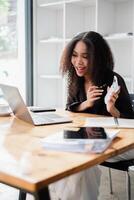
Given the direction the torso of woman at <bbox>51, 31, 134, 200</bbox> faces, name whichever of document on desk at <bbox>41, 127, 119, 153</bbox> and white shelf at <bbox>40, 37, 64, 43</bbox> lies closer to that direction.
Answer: the document on desk

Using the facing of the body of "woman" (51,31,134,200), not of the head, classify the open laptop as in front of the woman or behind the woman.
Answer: in front

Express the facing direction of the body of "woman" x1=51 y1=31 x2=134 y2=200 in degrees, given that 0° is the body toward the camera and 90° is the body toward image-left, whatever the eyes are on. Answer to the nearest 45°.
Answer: approximately 45°

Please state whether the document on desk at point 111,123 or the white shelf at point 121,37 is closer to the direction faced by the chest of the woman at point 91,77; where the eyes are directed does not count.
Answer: the document on desk

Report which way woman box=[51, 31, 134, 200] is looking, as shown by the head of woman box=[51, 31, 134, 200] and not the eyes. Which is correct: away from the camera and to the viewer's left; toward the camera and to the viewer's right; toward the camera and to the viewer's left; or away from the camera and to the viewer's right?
toward the camera and to the viewer's left

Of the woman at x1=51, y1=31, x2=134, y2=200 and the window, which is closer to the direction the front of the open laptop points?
the woman

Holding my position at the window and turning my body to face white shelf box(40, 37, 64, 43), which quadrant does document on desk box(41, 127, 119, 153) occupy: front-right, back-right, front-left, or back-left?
front-right

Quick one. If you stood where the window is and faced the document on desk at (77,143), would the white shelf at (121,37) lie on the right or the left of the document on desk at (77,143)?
left

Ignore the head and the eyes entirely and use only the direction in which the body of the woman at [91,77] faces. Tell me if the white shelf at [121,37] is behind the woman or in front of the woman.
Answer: behind

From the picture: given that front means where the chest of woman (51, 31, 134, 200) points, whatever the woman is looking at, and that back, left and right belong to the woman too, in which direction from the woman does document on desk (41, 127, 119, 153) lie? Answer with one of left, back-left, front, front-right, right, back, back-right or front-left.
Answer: front-left

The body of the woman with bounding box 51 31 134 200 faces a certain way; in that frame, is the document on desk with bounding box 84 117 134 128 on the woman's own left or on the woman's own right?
on the woman's own left

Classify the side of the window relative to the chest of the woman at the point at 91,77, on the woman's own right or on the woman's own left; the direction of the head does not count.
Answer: on the woman's own right

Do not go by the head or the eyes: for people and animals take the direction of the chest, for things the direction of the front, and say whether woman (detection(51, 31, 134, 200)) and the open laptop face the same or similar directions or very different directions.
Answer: very different directions

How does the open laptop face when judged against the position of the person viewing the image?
facing away from the viewer and to the right of the viewer

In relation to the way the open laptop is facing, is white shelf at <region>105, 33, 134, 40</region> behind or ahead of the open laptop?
ahead
